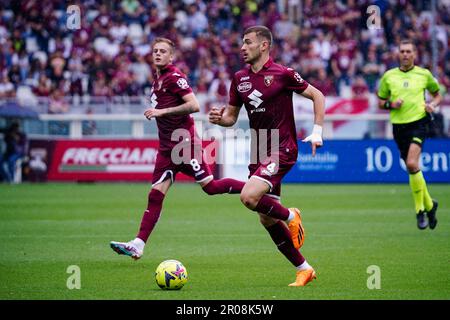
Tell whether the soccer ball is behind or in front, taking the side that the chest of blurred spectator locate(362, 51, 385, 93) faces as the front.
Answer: in front

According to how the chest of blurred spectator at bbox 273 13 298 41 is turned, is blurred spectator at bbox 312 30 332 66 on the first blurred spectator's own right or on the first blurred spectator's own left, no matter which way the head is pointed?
on the first blurred spectator's own left

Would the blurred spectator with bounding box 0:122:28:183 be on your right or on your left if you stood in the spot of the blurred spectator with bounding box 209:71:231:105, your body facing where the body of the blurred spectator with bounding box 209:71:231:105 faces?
on your right

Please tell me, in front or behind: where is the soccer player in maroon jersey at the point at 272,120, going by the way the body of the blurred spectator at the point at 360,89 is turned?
in front

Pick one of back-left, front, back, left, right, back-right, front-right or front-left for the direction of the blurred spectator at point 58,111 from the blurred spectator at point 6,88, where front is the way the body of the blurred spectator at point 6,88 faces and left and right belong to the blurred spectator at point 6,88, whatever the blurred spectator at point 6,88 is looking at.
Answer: front-left

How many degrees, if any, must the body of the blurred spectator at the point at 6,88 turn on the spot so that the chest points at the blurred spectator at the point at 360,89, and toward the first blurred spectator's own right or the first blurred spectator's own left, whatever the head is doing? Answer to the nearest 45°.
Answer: approximately 90° to the first blurred spectator's own left

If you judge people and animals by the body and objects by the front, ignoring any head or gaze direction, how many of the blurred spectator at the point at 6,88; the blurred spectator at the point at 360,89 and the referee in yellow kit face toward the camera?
3
